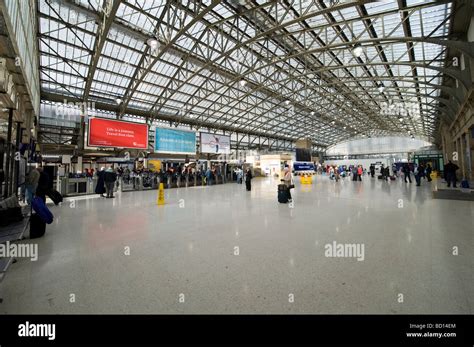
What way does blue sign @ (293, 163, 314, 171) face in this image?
toward the camera

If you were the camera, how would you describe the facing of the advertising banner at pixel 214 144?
facing the viewer and to the right of the viewer

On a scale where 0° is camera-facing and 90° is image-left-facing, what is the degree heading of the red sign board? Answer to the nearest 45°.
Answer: approximately 315°

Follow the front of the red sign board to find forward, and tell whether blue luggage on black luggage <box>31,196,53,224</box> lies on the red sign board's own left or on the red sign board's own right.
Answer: on the red sign board's own right

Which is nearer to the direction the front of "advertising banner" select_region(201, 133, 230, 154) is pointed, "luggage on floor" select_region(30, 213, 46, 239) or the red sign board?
the luggage on floor

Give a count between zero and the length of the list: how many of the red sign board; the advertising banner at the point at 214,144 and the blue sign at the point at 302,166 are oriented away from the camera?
0

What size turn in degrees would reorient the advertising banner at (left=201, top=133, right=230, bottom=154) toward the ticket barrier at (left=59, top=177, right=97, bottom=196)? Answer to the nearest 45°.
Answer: approximately 90° to its right

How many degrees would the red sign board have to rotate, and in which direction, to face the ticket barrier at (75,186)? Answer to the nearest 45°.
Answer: approximately 45° to its right

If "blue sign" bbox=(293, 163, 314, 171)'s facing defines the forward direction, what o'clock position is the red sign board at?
The red sign board is roughly at 1 o'clock from the blue sign.

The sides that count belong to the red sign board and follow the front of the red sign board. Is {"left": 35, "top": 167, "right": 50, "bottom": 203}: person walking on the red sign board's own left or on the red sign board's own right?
on the red sign board's own right

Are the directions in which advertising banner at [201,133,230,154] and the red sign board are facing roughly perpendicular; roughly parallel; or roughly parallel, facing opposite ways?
roughly parallel

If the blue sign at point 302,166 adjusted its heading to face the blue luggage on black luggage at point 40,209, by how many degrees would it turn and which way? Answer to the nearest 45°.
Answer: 0° — it already faces it

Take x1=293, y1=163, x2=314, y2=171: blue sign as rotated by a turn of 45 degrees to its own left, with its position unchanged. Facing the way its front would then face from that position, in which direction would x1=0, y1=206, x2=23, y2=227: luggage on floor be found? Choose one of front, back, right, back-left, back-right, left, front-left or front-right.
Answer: front-right

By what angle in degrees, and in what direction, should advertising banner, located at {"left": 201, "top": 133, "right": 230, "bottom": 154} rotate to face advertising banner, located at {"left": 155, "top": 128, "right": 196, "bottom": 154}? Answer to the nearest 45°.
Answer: approximately 90° to its right

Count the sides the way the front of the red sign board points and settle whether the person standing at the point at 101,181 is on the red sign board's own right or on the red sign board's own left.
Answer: on the red sign board's own right
